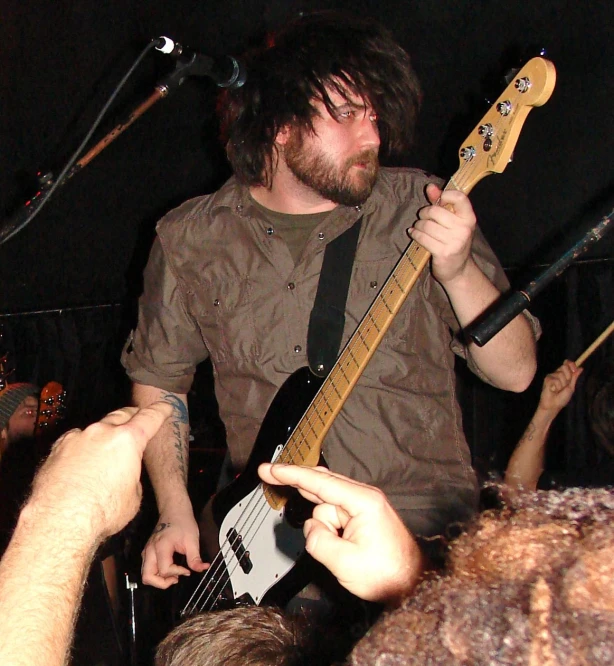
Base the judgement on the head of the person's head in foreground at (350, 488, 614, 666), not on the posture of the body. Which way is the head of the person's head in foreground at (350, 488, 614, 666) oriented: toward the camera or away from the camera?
away from the camera

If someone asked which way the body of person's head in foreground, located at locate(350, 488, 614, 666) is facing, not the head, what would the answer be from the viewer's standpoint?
away from the camera

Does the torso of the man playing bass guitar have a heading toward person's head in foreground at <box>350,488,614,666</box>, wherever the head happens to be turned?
yes

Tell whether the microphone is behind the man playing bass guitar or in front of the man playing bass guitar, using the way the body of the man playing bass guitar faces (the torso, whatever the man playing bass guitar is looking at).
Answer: in front

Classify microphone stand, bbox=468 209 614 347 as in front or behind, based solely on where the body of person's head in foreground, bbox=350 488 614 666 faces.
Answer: in front

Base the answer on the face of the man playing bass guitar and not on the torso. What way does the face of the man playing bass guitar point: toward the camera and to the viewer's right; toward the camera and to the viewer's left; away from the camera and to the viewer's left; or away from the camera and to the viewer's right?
toward the camera and to the viewer's right

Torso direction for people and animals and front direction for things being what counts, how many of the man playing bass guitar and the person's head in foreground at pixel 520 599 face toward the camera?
1

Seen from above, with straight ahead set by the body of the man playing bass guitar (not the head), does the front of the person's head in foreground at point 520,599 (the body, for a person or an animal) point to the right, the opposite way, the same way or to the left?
the opposite way

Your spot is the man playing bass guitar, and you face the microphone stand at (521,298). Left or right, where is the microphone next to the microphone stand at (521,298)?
right

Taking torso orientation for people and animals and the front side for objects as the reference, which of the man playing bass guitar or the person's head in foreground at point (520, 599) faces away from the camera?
the person's head in foreground

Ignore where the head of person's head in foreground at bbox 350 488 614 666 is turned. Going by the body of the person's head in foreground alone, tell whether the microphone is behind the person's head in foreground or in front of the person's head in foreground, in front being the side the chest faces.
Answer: in front

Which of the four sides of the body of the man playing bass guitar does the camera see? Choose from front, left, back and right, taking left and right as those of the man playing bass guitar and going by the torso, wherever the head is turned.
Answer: front

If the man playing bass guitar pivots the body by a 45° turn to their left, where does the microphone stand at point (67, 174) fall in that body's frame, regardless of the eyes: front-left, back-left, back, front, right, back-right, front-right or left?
right
